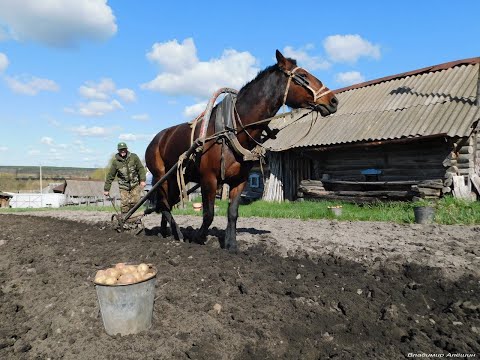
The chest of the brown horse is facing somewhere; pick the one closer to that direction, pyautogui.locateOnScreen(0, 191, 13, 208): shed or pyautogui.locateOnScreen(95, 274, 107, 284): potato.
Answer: the potato

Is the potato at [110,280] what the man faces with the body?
yes

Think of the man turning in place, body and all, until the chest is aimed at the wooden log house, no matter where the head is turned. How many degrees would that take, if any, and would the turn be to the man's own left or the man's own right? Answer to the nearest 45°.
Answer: approximately 90° to the man's own left

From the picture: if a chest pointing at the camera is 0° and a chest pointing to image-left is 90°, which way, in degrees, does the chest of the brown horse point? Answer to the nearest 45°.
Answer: approximately 315°

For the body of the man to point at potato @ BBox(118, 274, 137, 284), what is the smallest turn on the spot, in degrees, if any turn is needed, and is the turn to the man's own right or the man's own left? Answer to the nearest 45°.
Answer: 0° — they already face it

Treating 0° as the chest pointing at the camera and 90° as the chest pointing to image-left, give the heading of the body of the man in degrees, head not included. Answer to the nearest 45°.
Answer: approximately 0°

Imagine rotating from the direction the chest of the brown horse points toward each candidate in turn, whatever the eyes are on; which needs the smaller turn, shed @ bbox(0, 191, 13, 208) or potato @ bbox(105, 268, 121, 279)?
the potato

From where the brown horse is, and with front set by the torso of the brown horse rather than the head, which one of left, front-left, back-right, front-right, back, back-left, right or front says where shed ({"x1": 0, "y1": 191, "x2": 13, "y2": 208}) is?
back

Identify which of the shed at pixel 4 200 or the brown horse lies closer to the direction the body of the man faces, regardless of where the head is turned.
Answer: the brown horse

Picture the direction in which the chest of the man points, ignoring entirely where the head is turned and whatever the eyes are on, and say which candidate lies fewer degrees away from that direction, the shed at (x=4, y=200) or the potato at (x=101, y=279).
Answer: the potato

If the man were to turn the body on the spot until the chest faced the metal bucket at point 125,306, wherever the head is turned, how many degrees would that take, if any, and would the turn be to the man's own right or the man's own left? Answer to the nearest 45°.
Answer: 0° — they already face it

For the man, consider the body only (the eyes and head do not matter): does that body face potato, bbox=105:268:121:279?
yes

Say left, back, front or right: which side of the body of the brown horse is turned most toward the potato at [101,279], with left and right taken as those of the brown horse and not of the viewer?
right
